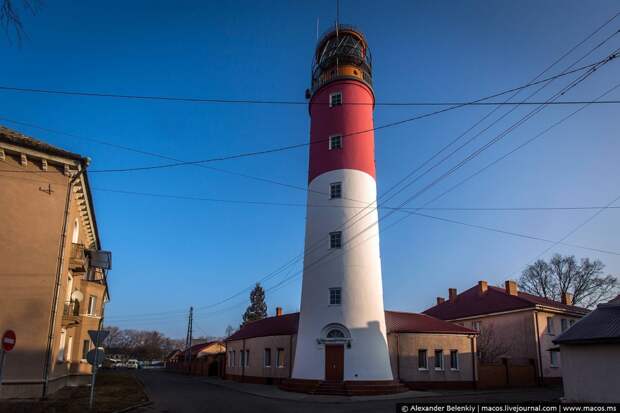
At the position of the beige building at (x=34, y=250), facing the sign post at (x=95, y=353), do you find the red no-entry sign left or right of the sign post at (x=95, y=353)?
right

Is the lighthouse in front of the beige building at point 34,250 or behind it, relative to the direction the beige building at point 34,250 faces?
in front

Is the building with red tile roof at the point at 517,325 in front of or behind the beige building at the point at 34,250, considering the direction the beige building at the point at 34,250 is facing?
in front

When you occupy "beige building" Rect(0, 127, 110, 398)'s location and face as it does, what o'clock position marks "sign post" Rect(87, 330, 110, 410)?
The sign post is roughly at 2 o'clock from the beige building.

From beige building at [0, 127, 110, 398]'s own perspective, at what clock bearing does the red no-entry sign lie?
The red no-entry sign is roughly at 3 o'clock from the beige building.

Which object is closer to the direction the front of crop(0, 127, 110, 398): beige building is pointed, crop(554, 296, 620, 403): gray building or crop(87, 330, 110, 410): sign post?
the gray building

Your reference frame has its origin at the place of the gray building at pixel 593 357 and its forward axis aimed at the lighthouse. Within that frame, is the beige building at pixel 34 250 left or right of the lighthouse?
left

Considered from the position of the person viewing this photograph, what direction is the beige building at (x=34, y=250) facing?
facing to the right of the viewer

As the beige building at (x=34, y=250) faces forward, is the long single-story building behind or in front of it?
in front
